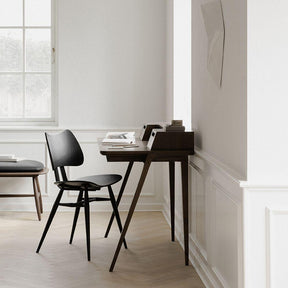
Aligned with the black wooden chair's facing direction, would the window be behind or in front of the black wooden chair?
behind

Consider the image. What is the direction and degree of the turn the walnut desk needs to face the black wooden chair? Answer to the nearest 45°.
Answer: approximately 45° to its right

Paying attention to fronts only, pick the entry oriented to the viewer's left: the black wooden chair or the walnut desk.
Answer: the walnut desk

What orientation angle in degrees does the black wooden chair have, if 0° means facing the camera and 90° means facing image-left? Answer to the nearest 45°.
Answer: approximately 315°

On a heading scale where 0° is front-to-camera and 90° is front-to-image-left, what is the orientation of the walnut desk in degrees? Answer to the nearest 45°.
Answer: approximately 90°

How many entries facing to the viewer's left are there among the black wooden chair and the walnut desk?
1
